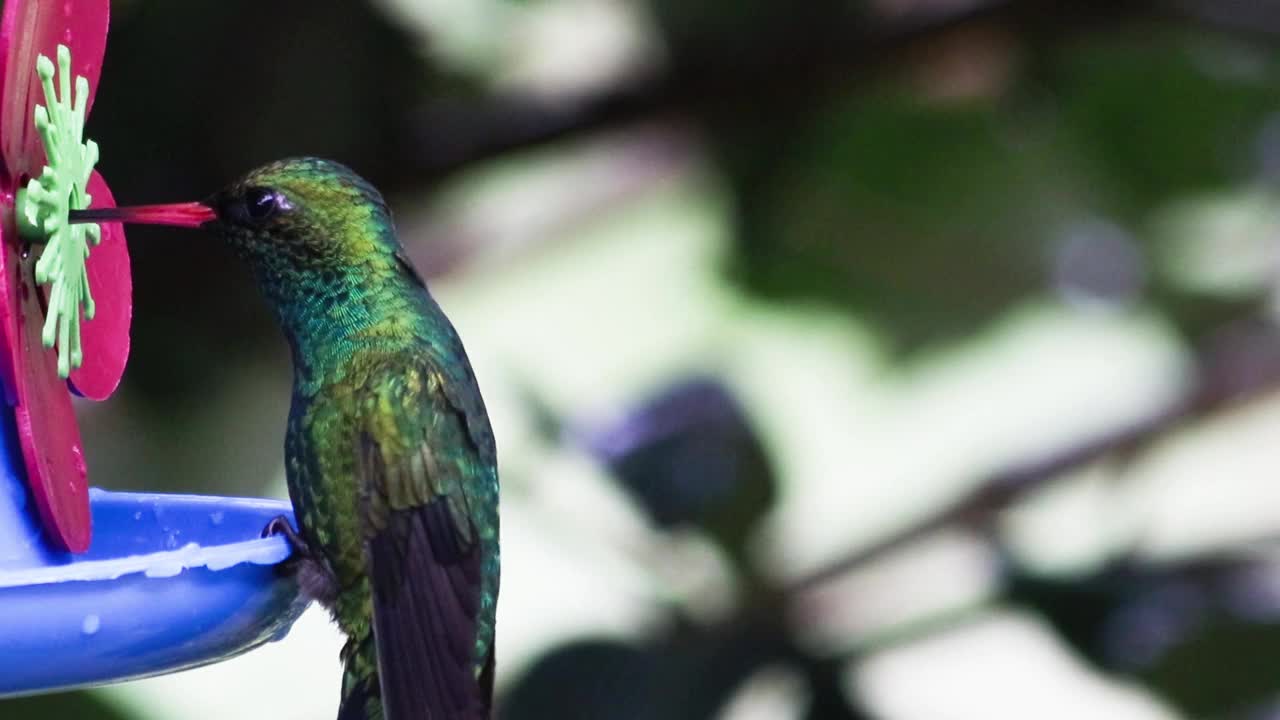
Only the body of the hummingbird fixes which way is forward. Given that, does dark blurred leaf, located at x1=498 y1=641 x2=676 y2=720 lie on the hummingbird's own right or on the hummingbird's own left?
on the hummingbird's own right

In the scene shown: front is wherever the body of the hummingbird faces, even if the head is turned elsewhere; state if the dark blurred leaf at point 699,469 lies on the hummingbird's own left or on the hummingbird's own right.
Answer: on the hummingbird's own right
